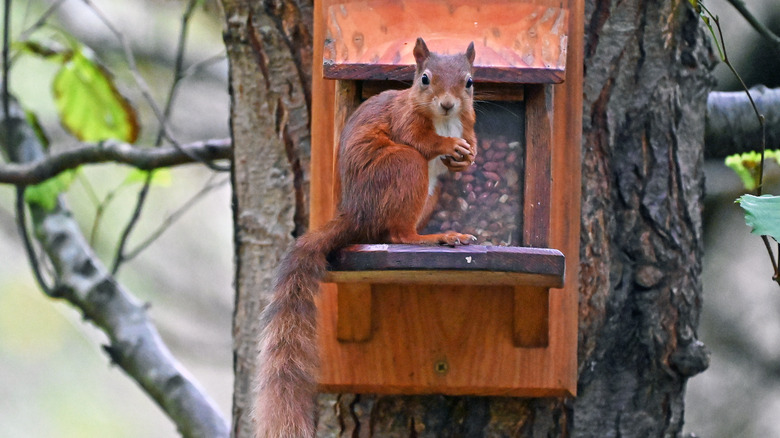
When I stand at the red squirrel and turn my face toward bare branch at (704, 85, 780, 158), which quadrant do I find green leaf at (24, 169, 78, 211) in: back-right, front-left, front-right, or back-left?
back-left

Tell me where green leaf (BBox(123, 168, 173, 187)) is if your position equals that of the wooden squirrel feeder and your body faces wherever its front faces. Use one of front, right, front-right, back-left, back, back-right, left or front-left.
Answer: back-right

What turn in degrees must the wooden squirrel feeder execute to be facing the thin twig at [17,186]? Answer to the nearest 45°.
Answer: approximately 90° to its right

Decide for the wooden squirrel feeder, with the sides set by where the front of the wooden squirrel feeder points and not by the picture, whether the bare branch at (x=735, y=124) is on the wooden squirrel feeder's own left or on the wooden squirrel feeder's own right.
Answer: on the wooden squirrel feeder's own left
